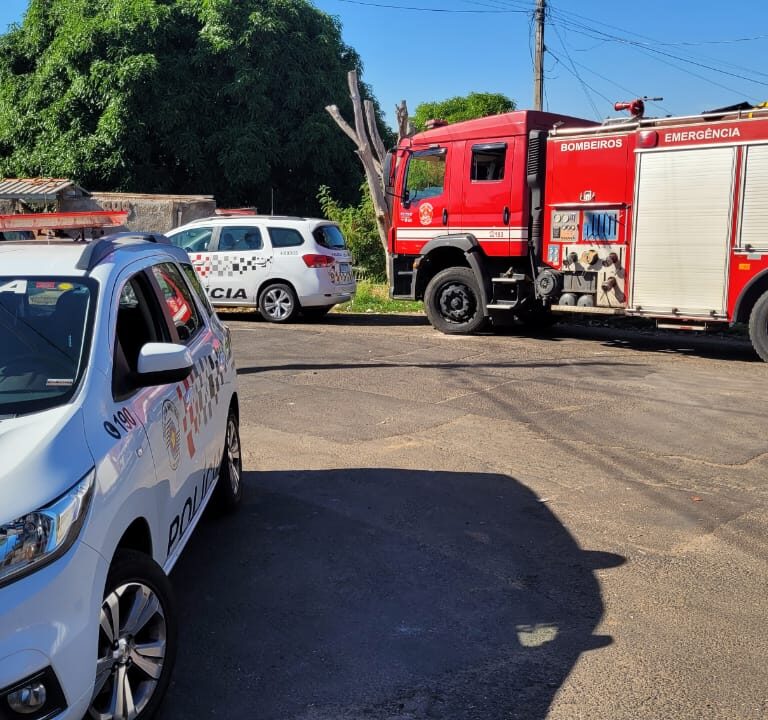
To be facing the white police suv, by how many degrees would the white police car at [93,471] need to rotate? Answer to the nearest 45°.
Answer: approximately 135° to its right

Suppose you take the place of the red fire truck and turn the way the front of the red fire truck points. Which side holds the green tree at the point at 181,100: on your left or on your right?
on your right

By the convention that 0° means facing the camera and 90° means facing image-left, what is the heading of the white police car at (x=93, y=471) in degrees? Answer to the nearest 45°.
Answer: approximately 45°

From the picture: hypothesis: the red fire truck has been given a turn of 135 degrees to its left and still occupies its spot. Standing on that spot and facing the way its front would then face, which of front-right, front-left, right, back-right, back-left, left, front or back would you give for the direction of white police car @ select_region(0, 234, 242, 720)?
front-right

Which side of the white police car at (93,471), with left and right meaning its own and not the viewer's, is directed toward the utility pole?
back

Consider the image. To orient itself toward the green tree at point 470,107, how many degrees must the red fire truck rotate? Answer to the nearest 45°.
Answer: approximately 90° to its right

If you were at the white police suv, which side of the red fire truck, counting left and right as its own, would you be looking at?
front

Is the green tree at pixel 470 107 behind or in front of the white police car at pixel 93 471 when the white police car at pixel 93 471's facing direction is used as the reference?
behind

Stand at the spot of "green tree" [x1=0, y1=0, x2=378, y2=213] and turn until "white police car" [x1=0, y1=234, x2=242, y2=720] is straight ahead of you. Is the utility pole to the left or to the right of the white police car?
left

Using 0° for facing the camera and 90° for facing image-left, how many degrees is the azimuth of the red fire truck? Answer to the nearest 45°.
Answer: approximately 90°
